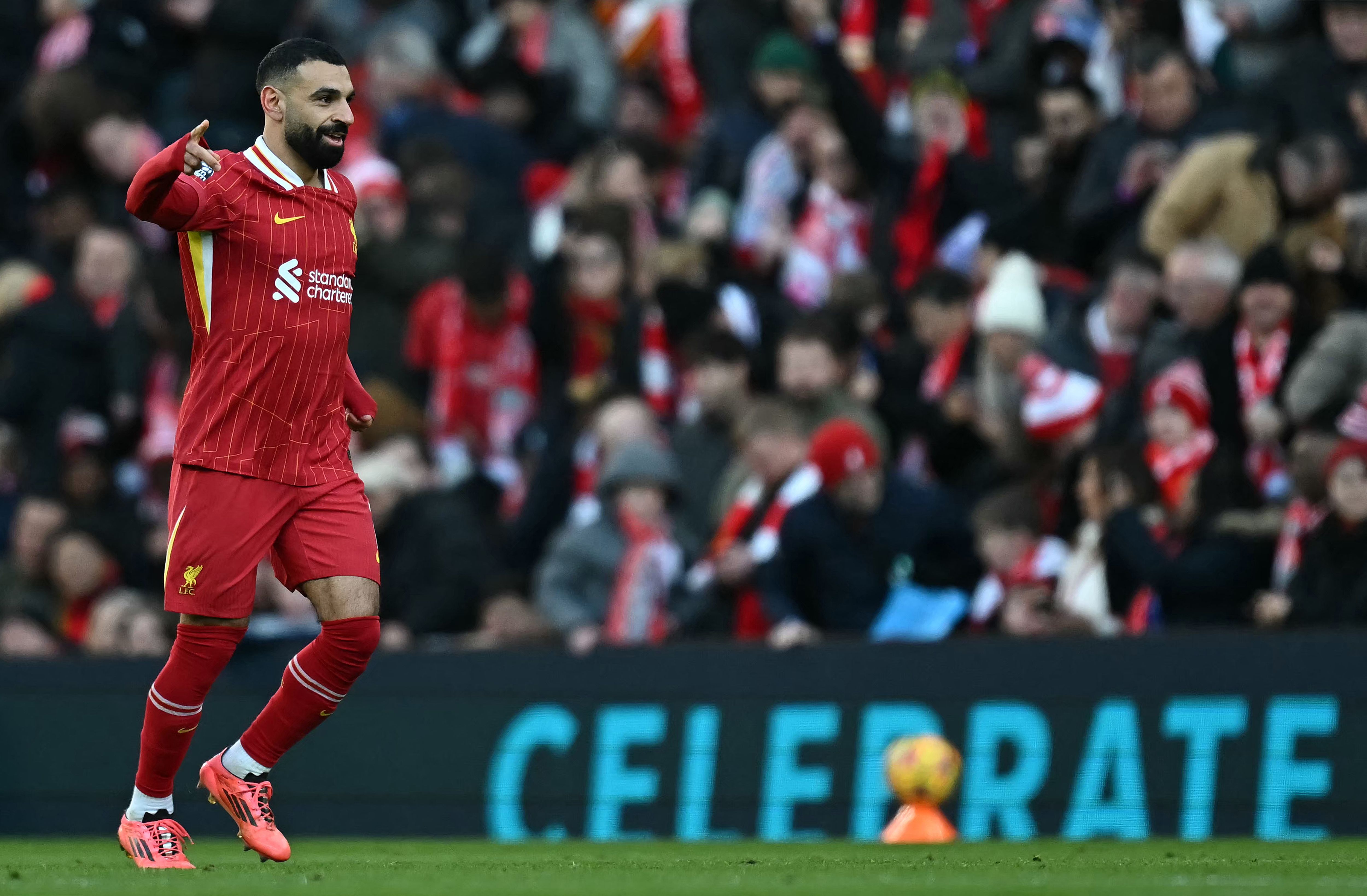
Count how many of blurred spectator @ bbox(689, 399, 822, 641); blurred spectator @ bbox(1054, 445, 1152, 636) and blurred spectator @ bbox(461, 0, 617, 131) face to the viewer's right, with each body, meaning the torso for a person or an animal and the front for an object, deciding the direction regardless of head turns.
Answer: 0

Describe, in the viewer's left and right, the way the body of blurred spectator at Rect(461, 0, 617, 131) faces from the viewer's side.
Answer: facing the viewer and to the left of the viewer

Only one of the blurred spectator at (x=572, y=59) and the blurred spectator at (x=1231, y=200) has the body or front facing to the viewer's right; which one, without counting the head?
the blurred spectator at (x=1231, y=200)

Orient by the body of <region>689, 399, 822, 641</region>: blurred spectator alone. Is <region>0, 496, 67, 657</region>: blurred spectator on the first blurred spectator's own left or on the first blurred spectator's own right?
on the first blurred spectator's own right

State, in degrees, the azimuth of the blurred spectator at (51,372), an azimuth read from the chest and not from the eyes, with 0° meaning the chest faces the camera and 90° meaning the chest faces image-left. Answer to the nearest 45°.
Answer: approximately 315°

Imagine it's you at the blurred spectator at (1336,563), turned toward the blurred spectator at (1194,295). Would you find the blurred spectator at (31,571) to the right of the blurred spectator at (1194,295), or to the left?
left

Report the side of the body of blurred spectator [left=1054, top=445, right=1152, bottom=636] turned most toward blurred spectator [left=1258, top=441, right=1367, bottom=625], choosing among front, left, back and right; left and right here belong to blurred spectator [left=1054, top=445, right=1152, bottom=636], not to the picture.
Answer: left

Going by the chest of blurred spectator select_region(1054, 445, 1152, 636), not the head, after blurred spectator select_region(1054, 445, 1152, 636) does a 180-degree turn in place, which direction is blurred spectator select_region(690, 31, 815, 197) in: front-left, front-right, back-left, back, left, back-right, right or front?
left
